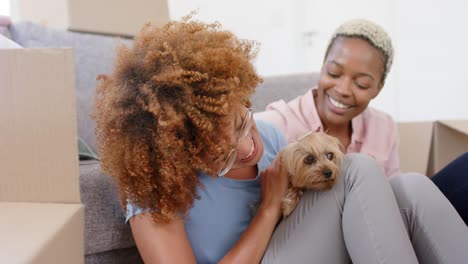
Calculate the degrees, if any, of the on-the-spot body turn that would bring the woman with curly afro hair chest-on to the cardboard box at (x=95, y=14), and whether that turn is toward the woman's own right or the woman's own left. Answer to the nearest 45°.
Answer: approximately 180°

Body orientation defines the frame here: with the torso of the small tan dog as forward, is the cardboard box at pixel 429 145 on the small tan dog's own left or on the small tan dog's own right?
on the small tan dog's own left

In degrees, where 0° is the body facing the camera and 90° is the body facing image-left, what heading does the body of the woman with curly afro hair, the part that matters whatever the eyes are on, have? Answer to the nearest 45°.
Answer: approximately 315°

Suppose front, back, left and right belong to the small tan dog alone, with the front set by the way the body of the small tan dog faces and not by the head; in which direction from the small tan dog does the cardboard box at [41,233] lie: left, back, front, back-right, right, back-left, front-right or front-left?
right

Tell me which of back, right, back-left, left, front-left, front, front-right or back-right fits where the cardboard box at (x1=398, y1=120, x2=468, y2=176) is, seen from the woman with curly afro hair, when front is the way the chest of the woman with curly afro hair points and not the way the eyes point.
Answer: left

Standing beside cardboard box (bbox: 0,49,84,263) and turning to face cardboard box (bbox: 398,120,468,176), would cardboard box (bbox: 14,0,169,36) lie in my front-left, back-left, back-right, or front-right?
front-left
